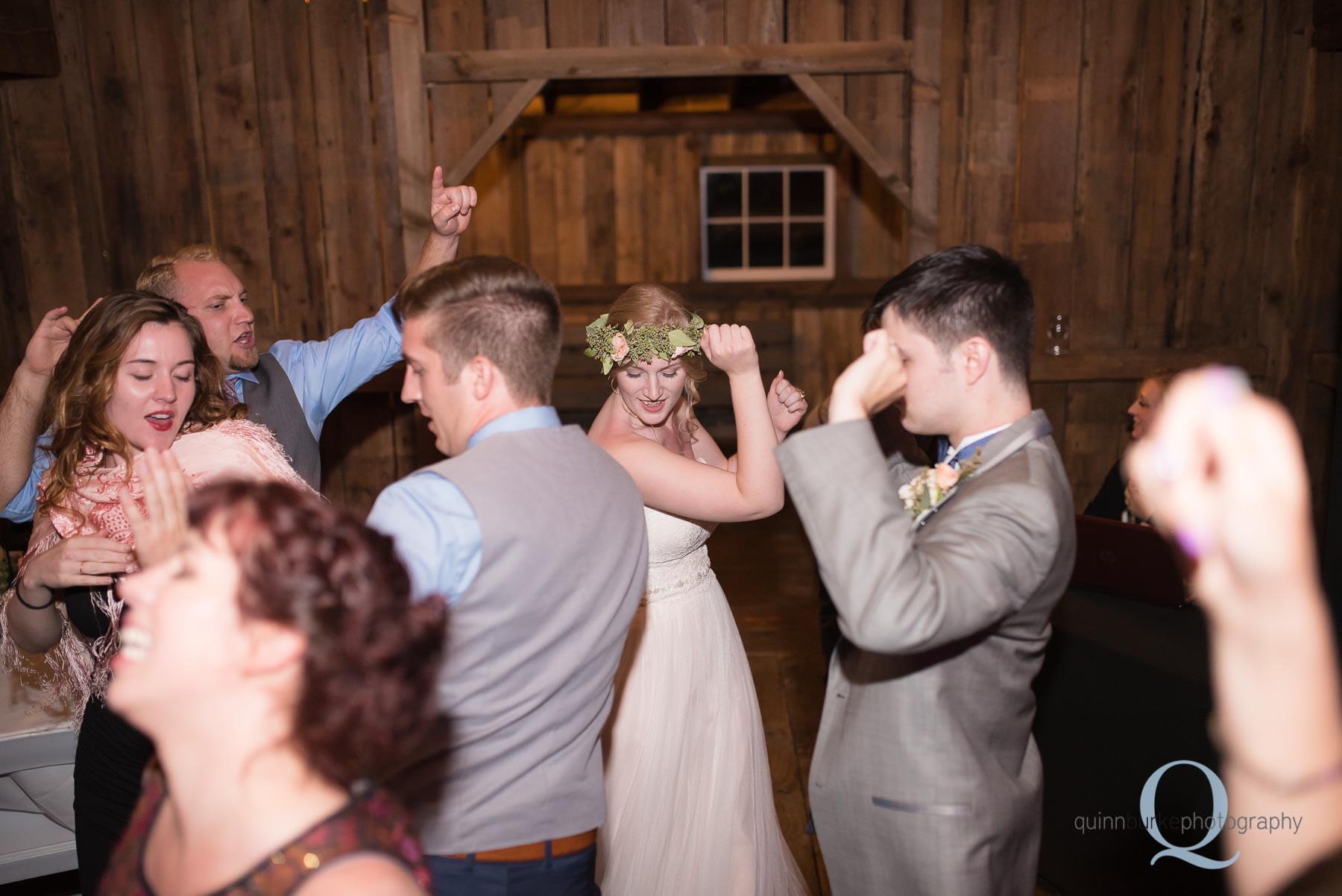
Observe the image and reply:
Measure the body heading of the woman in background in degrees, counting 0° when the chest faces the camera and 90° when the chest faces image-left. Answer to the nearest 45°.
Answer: approximately 90°

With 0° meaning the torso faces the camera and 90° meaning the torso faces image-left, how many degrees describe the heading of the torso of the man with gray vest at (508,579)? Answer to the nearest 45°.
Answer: approximately 135°

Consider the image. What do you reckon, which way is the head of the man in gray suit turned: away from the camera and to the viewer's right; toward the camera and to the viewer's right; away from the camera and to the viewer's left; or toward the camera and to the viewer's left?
toward the camera and to the viewer's left

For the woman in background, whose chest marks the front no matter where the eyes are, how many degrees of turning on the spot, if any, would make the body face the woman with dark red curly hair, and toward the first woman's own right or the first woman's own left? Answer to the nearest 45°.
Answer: approximately 90° to the first woman's own left

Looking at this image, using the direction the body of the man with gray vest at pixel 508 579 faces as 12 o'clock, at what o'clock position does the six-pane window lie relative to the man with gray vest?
The six-pane window is roughly at 2 o'clock from the man with gray vest.

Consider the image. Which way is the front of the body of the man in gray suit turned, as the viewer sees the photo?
to the viewer's left

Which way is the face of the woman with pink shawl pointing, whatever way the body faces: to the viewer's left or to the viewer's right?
to the viewer's right

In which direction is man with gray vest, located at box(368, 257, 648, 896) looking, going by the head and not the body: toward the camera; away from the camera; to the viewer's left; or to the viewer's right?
to the viewer's left

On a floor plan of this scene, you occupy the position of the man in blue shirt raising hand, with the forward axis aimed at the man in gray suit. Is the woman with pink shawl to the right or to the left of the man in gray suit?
right

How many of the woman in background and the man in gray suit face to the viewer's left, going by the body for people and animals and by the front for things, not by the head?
2
